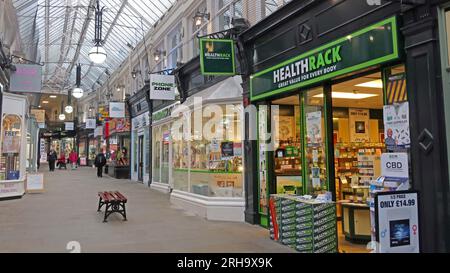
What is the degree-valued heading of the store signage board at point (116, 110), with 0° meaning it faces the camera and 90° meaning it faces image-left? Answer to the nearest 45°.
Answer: approximately 0°

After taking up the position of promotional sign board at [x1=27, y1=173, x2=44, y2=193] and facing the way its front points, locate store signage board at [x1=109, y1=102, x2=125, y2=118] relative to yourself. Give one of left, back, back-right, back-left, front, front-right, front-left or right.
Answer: back-left

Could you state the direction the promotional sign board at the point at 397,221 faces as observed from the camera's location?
facing the viewer

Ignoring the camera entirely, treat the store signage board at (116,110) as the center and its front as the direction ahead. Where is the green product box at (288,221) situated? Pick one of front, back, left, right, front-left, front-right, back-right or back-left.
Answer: front

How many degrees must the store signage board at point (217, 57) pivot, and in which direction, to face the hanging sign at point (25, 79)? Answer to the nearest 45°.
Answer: approximately 135° to its right

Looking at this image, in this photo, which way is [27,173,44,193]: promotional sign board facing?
toward the camera

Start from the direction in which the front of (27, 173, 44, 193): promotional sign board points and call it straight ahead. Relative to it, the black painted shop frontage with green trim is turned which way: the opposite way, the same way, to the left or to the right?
to the right

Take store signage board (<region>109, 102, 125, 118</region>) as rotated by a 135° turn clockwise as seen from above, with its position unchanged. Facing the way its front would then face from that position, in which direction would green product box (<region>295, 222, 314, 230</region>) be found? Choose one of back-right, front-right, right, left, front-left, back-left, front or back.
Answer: back-left

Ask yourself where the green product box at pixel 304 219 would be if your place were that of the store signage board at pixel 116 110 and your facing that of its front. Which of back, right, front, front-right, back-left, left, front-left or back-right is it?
front

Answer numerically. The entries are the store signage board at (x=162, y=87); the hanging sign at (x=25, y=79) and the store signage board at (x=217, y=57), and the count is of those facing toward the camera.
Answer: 3

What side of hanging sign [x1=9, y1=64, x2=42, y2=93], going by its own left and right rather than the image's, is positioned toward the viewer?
front
